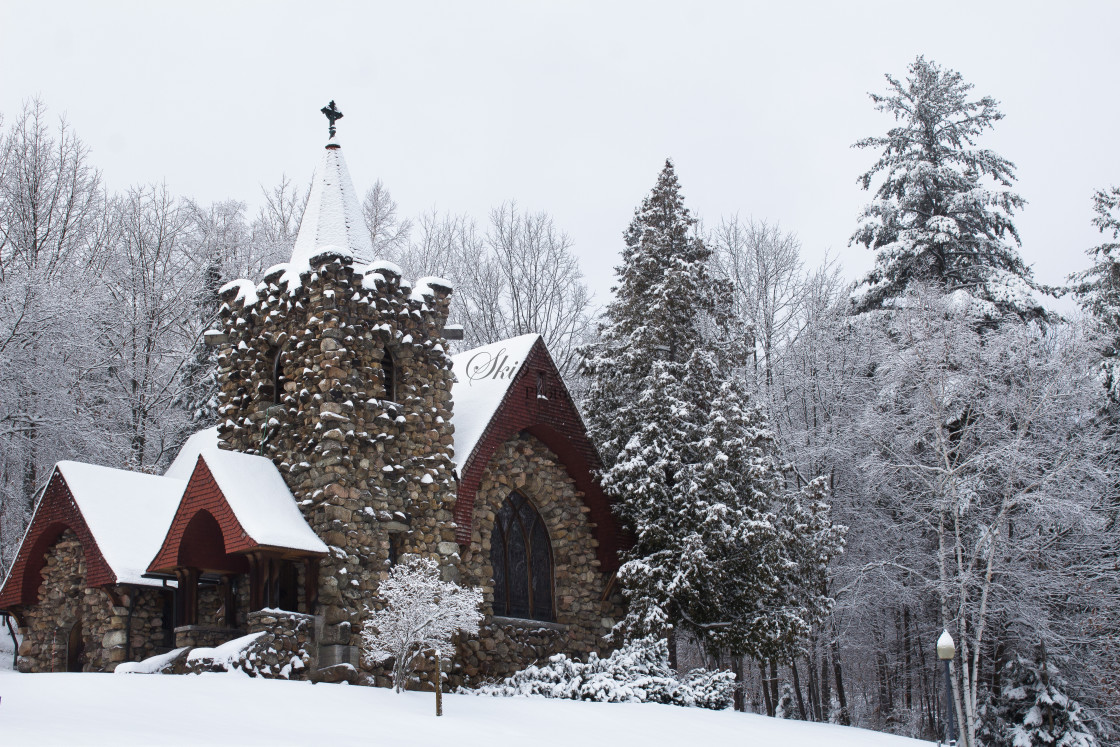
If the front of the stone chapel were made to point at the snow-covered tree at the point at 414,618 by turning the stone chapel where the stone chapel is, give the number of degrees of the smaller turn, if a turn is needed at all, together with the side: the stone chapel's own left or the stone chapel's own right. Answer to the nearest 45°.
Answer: approximately 45° to the stone chapel's own left

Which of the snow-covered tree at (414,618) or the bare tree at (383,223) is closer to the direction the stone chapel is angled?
the snow-covered tree

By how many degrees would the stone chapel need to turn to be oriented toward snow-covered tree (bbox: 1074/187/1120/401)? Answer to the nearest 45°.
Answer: approximately 135° to its left

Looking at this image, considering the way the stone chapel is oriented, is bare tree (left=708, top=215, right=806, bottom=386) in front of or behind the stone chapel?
behind

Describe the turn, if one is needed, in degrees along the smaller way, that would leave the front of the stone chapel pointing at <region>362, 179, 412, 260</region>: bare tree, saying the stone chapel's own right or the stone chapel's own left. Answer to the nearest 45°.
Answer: approximately 135° to the stone chapel's own right

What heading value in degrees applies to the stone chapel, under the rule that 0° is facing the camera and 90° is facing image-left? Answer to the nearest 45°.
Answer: approximately 45°

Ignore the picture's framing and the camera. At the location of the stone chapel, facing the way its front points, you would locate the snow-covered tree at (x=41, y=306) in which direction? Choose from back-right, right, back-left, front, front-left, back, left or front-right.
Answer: right
